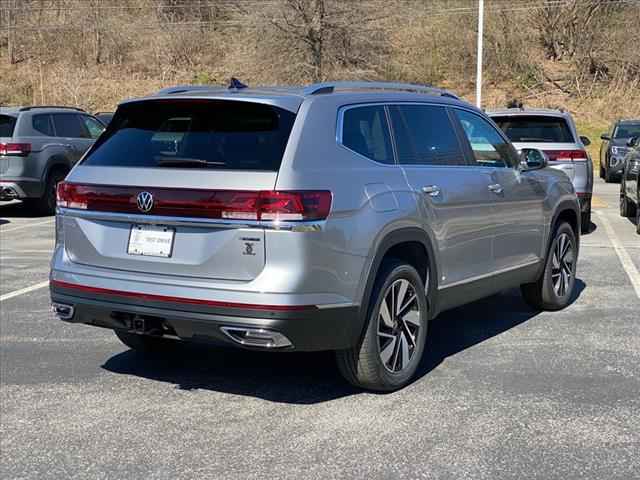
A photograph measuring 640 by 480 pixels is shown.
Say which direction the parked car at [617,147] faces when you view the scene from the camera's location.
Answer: facing the viewer

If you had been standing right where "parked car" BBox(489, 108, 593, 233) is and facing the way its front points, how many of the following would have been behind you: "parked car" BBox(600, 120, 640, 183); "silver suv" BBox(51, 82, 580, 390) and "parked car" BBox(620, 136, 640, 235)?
1

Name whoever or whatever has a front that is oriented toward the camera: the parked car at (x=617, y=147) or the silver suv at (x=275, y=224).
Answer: the parked car

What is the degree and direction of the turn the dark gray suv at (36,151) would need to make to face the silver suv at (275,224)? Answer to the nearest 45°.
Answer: approximately 135° to its right

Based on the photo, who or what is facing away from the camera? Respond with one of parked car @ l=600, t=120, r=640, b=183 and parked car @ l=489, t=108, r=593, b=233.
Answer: parked car @ l=489, t=108, r=593, b=233

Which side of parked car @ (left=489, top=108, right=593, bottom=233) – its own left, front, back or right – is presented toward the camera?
back

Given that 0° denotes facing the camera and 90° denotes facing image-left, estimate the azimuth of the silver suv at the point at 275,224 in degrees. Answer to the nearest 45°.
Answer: approximately 225°

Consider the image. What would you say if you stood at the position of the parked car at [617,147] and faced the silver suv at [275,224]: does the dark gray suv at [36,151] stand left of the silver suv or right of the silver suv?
right

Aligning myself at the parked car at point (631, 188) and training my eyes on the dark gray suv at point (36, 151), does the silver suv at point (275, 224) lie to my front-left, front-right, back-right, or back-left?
front-left

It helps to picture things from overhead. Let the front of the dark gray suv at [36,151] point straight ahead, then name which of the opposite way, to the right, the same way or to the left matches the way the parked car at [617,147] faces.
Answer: the opposite way

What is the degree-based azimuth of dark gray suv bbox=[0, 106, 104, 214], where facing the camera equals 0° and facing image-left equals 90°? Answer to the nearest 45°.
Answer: approximately 225°

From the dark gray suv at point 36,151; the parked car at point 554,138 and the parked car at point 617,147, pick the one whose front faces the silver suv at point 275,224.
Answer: the parked car at point 617,147

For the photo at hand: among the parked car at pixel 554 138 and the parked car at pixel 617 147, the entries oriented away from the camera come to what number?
1

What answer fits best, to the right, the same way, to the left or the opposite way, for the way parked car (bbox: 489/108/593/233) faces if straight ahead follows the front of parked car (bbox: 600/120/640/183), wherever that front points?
the opposite way

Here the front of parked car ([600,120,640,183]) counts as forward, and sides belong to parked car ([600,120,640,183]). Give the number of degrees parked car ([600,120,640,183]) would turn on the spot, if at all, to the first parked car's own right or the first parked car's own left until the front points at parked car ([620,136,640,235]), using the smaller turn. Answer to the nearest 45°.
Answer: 0° — it already faces it

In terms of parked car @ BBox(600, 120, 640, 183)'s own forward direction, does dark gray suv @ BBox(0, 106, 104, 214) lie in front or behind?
in front

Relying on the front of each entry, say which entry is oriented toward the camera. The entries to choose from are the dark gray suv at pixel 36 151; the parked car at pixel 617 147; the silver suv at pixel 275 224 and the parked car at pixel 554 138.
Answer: the parked car at pixel 617 147
